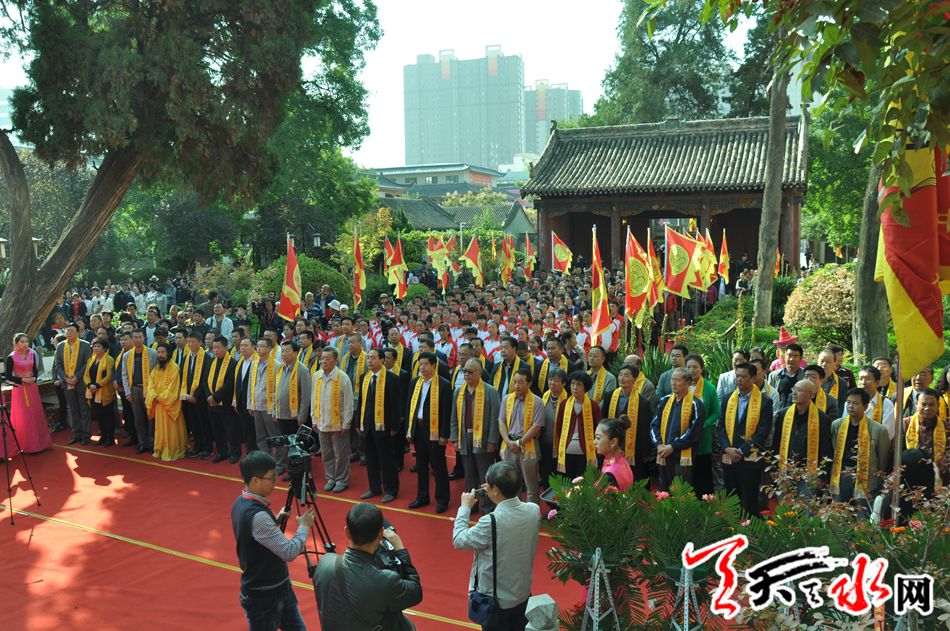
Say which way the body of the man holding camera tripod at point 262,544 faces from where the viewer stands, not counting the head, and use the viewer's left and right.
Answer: facing to the right of the viewer

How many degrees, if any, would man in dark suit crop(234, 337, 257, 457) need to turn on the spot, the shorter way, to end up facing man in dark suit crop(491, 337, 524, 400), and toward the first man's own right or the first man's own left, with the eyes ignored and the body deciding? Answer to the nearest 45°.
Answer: approximately 90° to the first man's own left

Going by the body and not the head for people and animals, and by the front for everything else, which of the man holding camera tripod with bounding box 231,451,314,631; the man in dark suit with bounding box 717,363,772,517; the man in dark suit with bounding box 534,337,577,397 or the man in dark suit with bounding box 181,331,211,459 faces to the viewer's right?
the man holding camera tripod

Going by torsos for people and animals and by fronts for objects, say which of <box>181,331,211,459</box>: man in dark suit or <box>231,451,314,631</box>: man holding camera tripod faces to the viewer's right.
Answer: the man holding camera tripod

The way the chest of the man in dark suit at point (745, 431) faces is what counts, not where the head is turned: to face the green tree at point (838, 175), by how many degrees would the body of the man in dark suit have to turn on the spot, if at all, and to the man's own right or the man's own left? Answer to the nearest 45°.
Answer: approximately 135° to the man's own right

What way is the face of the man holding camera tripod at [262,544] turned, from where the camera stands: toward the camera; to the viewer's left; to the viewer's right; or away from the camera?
to the viewer's right

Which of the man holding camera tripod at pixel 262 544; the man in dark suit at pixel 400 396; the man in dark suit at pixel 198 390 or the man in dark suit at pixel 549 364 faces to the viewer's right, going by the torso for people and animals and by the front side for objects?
the man holding camera tripod

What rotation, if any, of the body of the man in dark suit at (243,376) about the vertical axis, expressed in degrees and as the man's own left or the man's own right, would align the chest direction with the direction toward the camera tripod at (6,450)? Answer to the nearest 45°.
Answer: approximately 45° to the man's own right

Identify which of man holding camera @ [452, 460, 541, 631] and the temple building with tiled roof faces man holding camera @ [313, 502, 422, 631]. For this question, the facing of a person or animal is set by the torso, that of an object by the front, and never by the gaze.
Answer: the temple building with tiled roof

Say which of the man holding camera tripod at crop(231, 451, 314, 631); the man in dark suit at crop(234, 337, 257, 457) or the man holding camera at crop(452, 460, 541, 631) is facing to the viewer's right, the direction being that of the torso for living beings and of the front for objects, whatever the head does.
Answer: the man holding camera tripod at crop(231, 451, 314, 631)

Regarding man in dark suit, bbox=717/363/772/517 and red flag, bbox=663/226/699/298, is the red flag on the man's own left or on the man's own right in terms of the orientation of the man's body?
on the man's own right
